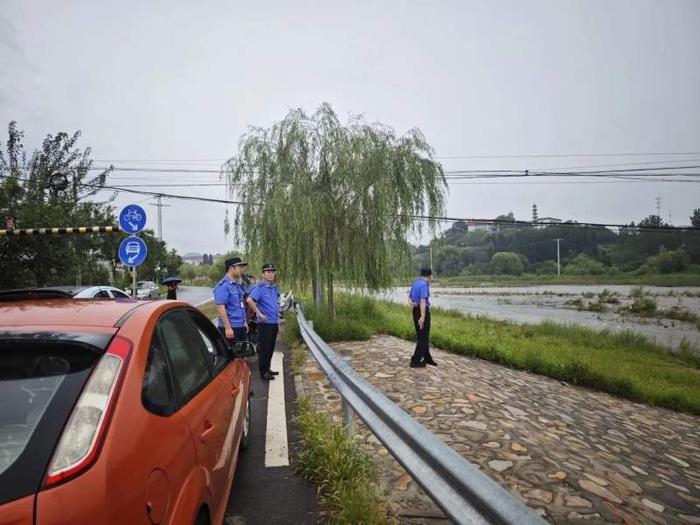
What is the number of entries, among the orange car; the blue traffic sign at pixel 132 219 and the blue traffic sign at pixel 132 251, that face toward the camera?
2

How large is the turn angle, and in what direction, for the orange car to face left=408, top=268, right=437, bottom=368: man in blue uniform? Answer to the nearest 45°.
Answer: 0° — it already faces them

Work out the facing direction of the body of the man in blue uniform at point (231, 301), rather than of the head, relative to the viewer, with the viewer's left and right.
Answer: facing the viewer and to the right of the viewer

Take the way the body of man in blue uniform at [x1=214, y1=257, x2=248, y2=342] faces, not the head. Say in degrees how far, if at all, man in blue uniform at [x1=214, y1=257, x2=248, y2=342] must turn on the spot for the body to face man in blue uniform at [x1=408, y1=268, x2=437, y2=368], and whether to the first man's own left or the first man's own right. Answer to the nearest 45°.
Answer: approximately 45° to the first man's own left

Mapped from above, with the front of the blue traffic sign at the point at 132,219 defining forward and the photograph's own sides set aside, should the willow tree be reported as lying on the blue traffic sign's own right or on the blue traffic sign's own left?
on the blue traffic sign's own left

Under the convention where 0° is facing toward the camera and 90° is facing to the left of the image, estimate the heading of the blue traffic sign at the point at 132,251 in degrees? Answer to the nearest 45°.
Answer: approximately 0°

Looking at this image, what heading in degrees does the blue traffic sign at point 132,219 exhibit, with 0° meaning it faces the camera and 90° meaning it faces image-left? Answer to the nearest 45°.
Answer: approximately 0°

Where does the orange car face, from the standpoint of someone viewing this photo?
facing away from the viewer and to the right of the viewer

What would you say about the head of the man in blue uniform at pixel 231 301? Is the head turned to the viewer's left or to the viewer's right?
to the viewer's right

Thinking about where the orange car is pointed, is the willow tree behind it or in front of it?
in front
